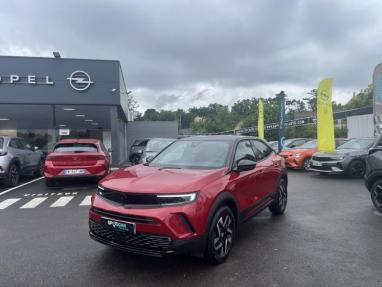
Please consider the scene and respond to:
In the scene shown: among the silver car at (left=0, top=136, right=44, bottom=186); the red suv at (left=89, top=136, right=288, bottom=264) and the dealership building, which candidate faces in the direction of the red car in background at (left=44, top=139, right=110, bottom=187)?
the dealership building

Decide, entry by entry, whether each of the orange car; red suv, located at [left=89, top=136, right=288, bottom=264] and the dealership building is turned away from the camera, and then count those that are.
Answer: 0

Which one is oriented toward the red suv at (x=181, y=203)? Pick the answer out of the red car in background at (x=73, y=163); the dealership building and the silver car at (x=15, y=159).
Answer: the dealership building

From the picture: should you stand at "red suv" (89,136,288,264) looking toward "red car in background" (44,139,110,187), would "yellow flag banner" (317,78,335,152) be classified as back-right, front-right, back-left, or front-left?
front-right

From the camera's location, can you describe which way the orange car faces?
facing the viewer and to the left of the viewer

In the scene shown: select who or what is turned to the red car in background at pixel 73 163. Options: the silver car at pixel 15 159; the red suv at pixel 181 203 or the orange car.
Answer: the orange car

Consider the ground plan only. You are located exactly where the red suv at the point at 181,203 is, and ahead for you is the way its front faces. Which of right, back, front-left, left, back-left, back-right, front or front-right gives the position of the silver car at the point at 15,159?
right

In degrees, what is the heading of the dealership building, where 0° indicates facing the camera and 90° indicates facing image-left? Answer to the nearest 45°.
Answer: approximately 0°

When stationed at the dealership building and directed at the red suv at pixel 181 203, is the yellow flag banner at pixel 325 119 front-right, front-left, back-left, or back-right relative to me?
front-left

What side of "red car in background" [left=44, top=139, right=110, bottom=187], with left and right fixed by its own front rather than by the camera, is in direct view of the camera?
back

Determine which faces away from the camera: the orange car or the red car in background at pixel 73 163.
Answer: the red car in background

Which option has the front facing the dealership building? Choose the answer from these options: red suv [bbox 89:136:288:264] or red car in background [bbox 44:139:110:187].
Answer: the red car in background

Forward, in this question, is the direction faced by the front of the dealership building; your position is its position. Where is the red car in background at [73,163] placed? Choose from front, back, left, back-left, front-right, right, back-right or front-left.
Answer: front

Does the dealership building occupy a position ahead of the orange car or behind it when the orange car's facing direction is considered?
ahead
